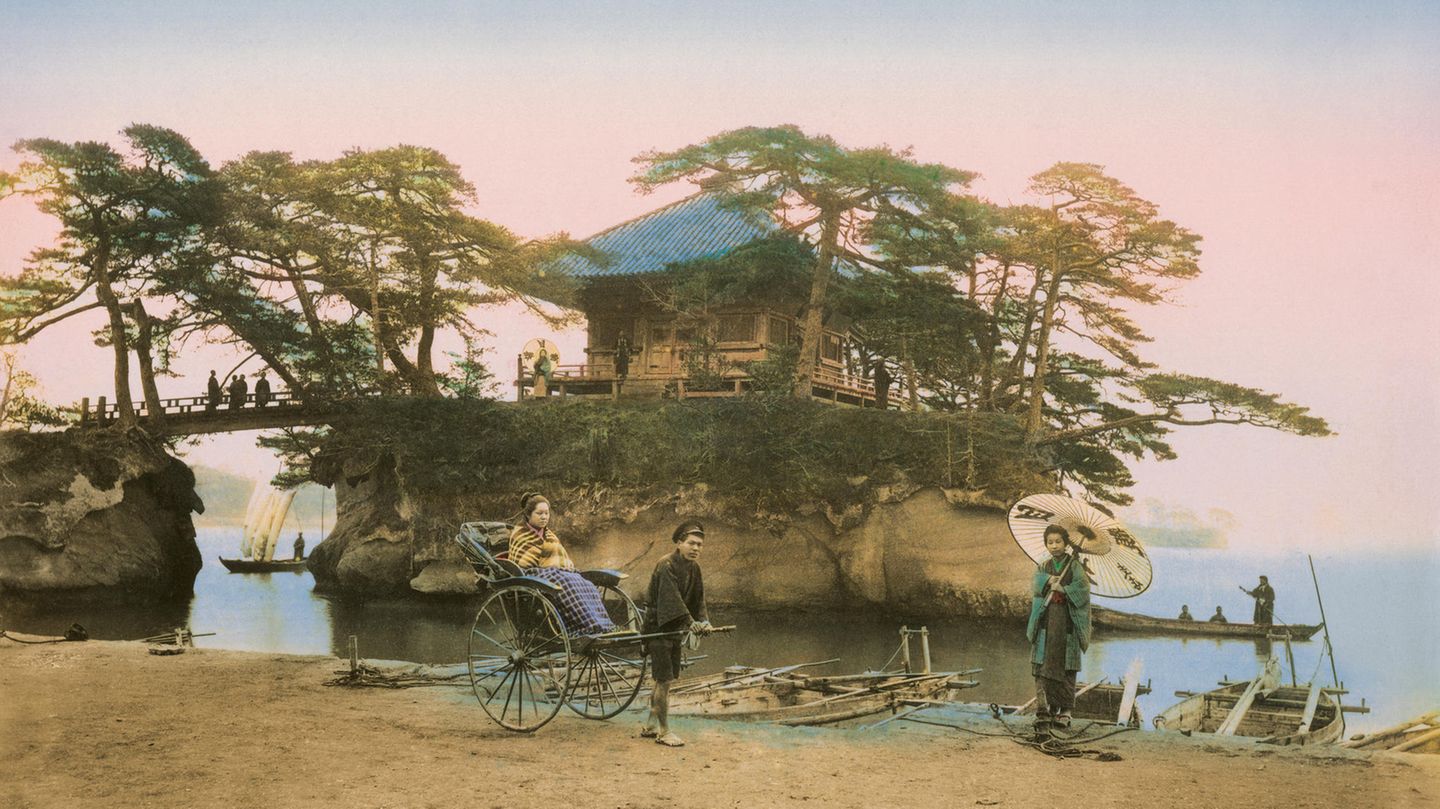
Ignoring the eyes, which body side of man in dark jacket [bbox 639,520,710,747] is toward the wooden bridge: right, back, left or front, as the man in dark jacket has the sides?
back

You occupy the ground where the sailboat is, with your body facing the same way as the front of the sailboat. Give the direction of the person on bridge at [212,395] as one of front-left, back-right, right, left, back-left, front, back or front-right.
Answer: left

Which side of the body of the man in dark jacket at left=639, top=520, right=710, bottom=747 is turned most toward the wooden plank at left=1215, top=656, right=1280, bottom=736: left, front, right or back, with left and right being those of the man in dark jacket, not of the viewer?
left

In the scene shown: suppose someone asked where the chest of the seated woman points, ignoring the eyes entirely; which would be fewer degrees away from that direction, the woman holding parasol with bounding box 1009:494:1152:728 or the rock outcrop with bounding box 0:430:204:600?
the woman holding parasol

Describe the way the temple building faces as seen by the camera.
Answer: facing the viewer and to the left of the viewer

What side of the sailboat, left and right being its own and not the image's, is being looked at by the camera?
left

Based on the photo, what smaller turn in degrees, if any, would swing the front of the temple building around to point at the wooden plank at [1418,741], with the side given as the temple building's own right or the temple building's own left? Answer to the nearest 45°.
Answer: approximately 45° to the temple building's own left

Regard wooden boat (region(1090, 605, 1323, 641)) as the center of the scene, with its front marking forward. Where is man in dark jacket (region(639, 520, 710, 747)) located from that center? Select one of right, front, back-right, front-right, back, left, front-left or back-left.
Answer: left

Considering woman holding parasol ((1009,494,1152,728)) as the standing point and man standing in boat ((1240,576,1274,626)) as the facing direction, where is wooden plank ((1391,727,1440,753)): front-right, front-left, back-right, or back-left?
front-right

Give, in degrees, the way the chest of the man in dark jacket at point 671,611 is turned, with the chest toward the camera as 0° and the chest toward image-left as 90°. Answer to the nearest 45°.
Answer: approximately 315°

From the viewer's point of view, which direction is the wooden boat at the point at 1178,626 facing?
to the viewer's left

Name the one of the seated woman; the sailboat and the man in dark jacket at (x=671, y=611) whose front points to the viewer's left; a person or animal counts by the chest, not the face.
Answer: the sailboat
